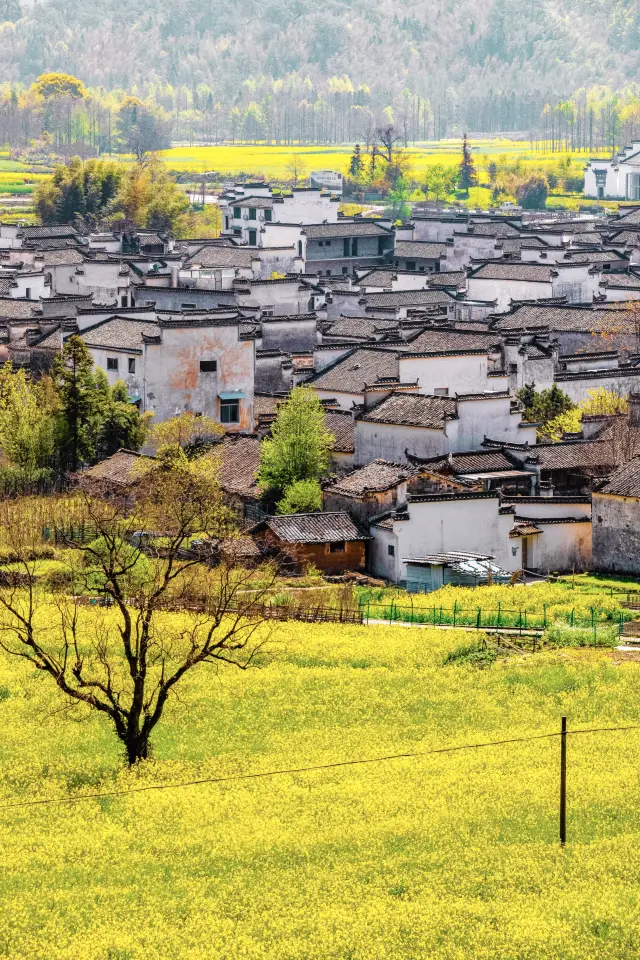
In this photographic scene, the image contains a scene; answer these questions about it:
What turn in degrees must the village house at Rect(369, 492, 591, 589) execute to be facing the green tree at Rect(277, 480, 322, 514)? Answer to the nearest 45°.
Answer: approximately 90° to its right

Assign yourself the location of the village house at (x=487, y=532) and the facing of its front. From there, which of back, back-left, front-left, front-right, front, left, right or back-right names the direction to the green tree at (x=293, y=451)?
back-right

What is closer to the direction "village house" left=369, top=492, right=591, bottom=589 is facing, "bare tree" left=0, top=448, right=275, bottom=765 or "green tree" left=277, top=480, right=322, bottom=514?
the bare tree

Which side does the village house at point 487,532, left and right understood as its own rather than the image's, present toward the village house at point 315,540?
right

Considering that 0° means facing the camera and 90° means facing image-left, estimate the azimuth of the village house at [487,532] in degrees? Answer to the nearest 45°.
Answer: approximately 0°

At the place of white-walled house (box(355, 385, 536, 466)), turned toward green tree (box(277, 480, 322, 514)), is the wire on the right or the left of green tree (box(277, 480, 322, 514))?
left

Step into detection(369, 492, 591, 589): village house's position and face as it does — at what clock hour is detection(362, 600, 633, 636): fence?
The fence is roughly at 12 o'clock from the village house.

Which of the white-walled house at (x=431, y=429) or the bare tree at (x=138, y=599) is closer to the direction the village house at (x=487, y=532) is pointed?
the bare tree

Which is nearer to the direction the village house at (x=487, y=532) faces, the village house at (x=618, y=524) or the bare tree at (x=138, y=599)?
the bare tree

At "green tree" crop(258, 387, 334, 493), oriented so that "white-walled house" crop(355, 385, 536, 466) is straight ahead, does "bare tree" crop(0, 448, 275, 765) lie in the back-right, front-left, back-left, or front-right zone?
back-right
